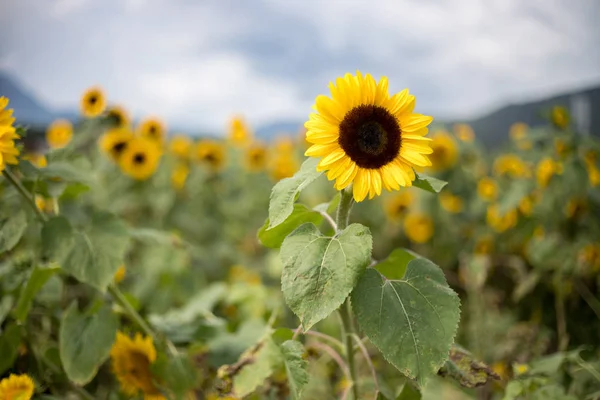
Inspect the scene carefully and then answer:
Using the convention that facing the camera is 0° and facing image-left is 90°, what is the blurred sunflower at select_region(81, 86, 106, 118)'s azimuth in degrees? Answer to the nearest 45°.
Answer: approximately 0°

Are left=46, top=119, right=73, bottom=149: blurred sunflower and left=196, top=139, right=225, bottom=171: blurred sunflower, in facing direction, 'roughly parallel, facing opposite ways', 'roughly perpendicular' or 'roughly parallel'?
roughly parallel

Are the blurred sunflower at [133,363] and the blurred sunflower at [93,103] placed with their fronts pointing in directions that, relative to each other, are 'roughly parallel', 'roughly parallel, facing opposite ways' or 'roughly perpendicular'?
roughly parallel

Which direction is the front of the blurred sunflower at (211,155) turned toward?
toward the camera

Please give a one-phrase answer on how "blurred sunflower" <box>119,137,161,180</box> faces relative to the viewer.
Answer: facing the viewer

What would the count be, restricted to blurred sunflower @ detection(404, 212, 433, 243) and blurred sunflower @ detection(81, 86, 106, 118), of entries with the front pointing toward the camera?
2

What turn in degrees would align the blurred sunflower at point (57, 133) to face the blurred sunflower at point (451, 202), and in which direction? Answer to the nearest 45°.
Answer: approximately 45° to its left

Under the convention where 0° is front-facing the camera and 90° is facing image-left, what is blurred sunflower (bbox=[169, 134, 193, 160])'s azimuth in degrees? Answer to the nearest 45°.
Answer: approximately 0°

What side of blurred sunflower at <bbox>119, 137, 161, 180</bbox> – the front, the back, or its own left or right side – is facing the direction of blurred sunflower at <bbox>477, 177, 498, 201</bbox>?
left

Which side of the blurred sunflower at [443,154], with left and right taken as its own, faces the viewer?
front

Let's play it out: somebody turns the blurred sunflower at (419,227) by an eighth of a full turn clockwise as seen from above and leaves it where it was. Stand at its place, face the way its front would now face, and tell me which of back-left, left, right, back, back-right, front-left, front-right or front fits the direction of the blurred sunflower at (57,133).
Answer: front-right
